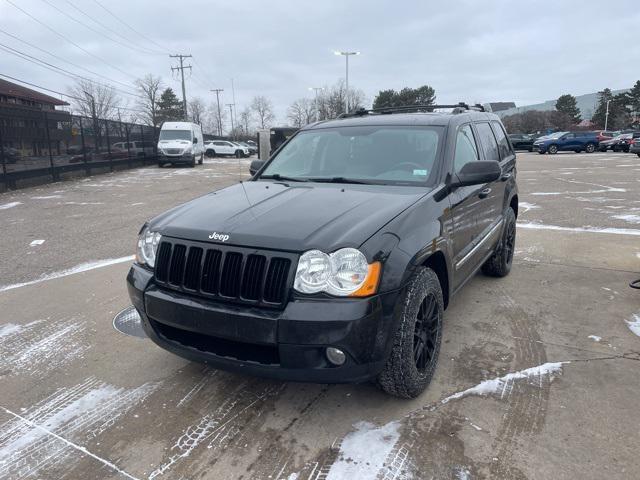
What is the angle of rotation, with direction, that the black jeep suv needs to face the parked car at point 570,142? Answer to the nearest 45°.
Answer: approximately 180°

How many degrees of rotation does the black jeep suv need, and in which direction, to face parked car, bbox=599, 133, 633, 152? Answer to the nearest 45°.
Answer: approximately 180°

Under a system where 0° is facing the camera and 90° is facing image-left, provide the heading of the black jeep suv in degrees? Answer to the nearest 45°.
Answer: approximately 45°

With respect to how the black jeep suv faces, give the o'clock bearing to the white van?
The white van is roughly at 4 o'clock from the black jeep suv.

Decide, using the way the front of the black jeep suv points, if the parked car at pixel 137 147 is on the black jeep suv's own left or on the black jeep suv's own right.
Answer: on the black jeep suv's own right

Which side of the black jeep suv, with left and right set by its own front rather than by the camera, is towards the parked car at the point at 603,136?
back

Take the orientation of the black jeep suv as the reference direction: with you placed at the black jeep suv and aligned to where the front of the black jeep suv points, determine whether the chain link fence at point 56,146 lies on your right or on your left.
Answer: on your right

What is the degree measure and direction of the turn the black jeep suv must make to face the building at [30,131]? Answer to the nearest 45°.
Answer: approximately 90° to its right

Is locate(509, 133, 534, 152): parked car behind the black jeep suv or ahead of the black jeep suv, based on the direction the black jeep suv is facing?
behind
